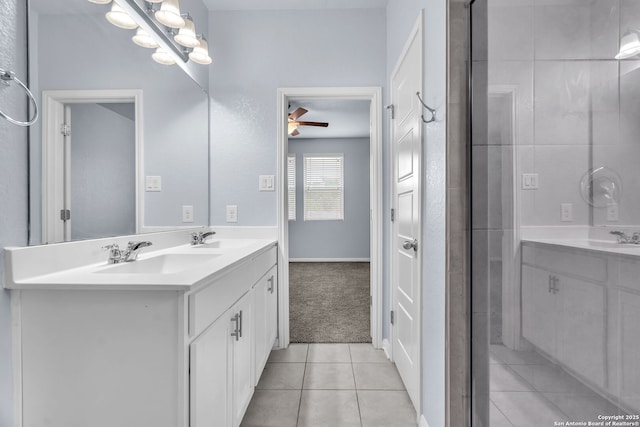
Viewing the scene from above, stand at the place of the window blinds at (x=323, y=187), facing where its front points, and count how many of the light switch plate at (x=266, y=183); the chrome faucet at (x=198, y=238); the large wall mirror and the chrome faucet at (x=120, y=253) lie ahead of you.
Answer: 4

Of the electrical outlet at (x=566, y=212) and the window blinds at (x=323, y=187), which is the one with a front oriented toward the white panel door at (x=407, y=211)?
the window blinds

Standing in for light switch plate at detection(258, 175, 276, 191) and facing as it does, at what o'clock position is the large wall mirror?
The large wall mirror is roughly at 1 o'clock from the light switch plate.

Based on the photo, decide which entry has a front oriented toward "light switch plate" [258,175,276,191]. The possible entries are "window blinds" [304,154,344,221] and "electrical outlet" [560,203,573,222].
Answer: the window blinds

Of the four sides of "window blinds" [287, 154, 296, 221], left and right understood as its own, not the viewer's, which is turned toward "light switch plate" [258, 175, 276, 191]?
front

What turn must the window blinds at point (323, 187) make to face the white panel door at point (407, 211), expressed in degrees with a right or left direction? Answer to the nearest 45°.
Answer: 0° — it already faces it

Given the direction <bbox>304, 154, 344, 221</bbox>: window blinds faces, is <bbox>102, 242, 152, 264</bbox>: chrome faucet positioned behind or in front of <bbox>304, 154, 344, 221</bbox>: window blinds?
in front

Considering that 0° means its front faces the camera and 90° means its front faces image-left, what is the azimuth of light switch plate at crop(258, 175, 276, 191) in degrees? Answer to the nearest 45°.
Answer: approximately 0°

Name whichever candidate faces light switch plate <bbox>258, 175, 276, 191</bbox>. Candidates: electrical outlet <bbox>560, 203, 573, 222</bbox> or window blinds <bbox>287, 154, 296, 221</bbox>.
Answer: the window blinds

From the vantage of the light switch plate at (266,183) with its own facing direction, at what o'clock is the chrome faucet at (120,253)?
The chrome faucet is roughly at 1 o'clock from the light switch plate.

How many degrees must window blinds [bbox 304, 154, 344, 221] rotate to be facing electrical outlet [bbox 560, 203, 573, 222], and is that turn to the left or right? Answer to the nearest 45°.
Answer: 0° — it already faces it
